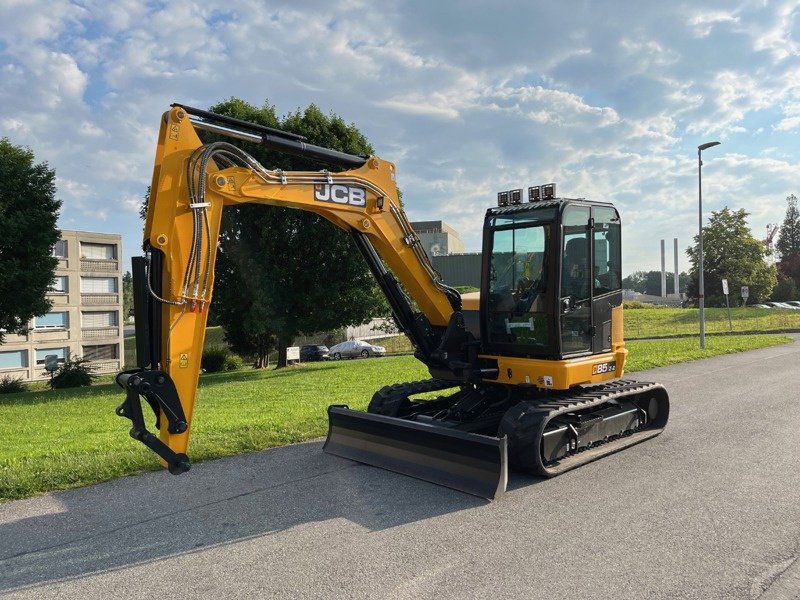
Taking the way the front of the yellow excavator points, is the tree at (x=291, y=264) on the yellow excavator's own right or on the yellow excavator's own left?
on the yellow excavator's own right

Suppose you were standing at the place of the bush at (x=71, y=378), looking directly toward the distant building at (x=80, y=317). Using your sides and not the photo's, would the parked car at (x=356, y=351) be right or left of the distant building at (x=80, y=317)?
right

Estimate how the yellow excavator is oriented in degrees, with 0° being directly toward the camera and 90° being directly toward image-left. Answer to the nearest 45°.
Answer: approximately 45°

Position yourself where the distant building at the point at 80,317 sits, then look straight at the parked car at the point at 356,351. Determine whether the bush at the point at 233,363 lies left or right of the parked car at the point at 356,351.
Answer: right

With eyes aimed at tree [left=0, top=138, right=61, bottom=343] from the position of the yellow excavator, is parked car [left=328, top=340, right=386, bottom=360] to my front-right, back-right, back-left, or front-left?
front-right

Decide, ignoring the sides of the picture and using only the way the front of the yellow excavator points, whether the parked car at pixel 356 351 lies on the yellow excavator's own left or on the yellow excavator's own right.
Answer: on the yellow excavator's own right

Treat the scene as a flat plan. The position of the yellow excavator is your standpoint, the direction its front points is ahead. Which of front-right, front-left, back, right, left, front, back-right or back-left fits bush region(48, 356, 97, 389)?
right

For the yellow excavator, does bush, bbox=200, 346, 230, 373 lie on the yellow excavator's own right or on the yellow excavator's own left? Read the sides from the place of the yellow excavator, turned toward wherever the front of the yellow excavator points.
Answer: on the yellow excavator's own right

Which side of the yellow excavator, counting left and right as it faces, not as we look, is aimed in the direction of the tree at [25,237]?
right

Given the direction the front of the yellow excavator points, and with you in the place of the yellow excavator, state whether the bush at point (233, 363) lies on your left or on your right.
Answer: on your right
